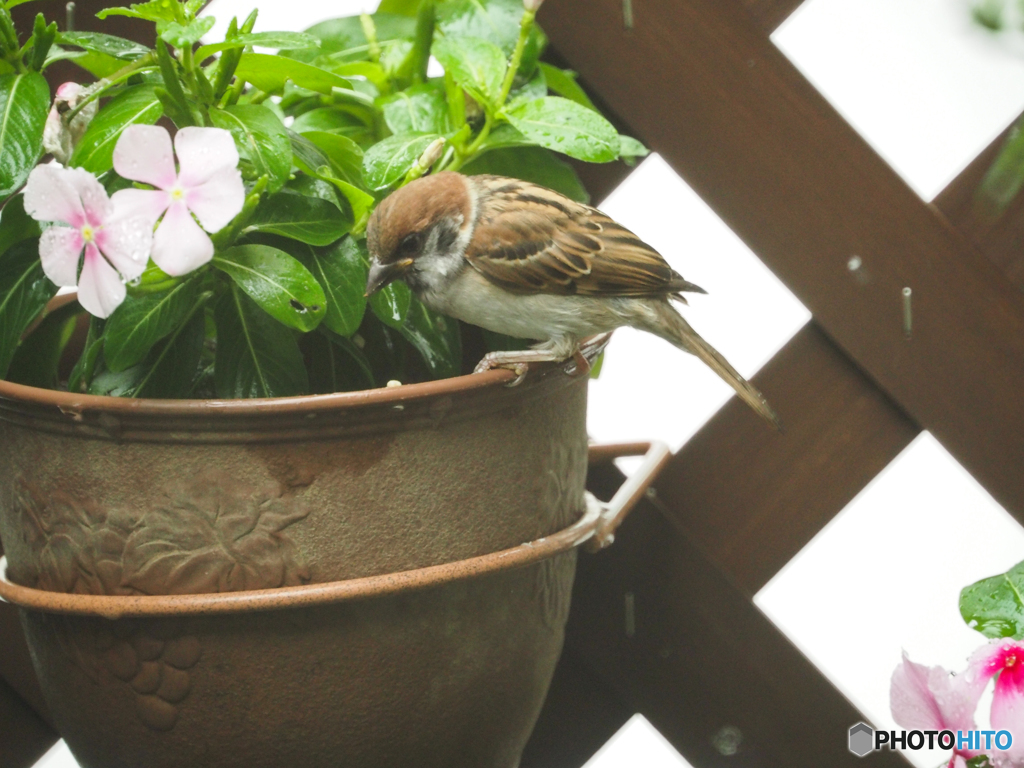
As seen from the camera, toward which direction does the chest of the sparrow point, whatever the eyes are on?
to the viewer's left
